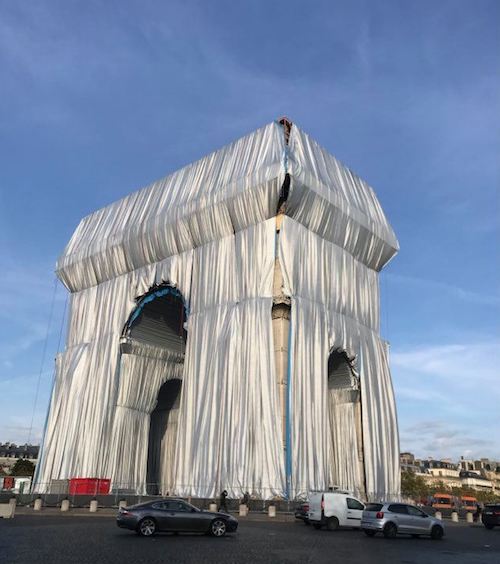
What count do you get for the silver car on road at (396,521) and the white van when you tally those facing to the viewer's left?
0

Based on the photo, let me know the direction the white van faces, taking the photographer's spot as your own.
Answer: facing away from the viewer and to the right of the viewer

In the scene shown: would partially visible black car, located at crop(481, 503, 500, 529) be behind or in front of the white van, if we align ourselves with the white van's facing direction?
in front

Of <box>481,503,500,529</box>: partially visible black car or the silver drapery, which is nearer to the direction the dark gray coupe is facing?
the partially visible black car

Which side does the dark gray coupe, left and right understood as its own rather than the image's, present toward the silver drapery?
left

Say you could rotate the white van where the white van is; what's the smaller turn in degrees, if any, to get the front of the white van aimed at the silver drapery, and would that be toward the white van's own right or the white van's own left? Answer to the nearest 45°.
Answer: approximately 90° to the white van's own left

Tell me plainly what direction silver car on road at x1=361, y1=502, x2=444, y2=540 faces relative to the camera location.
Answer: facing away from the viewer and to the right of the viewer

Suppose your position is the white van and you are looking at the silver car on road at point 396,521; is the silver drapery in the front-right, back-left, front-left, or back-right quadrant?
back-left

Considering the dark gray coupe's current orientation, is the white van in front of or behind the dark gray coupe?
in front

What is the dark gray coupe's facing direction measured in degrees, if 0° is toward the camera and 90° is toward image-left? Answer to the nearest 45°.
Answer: approximately 270°
